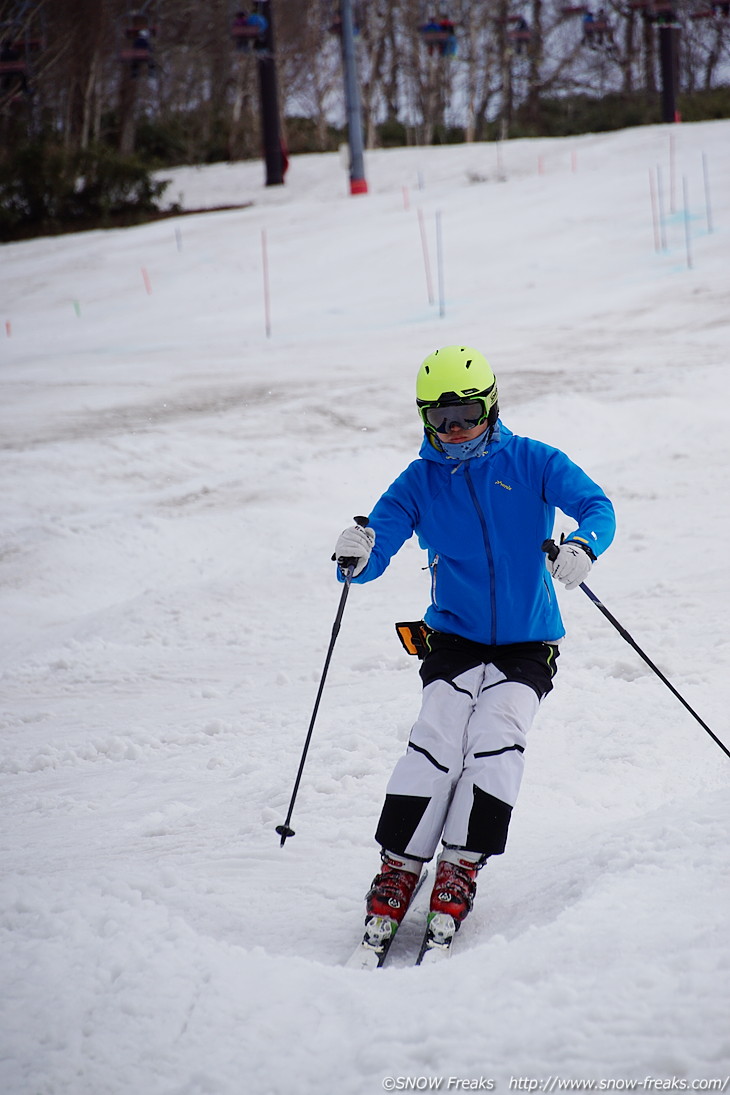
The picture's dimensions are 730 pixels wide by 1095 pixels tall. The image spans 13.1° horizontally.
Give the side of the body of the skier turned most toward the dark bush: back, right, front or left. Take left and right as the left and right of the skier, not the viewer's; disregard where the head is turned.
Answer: back

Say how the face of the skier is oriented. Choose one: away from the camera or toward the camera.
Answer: toward the camera

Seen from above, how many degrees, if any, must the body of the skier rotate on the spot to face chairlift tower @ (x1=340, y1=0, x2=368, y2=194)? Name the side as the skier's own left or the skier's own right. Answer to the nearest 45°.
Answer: approximately 180°

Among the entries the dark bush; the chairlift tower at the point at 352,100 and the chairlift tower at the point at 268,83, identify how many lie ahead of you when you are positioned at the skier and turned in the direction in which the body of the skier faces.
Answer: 0

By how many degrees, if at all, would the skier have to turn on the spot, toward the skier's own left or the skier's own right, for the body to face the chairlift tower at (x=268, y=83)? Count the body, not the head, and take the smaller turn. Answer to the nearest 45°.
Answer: approximately 180°

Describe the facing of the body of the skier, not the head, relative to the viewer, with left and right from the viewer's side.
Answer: facing the viewer
